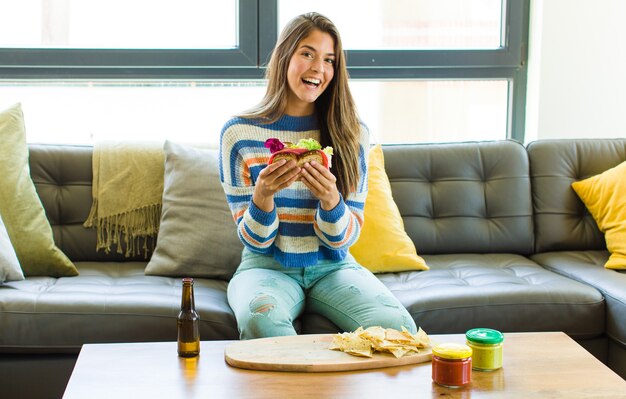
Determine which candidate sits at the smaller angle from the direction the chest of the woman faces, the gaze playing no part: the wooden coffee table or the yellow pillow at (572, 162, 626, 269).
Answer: the wooden coffee table

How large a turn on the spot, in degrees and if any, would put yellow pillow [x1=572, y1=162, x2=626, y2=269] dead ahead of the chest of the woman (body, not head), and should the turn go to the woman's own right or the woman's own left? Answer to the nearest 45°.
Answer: approximately 135° to the woman's own left

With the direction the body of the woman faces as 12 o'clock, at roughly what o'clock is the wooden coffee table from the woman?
The wooden coffee table is roughly at 12 o'clock from the woman.

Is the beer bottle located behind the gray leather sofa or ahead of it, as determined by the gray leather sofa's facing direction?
ahead

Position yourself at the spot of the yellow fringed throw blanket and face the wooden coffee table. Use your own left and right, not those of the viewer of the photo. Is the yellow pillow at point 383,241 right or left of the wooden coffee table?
left

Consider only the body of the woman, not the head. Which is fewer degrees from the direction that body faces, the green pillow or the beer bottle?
the beer bottle

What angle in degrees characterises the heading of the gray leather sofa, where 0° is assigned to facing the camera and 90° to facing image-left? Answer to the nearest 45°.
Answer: approximately 0°

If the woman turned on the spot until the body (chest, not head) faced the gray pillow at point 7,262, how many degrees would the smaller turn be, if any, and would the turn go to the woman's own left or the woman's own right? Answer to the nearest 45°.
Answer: approximately 90° to the woman's own right

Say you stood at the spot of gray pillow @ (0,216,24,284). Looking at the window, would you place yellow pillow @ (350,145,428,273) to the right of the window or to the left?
right
